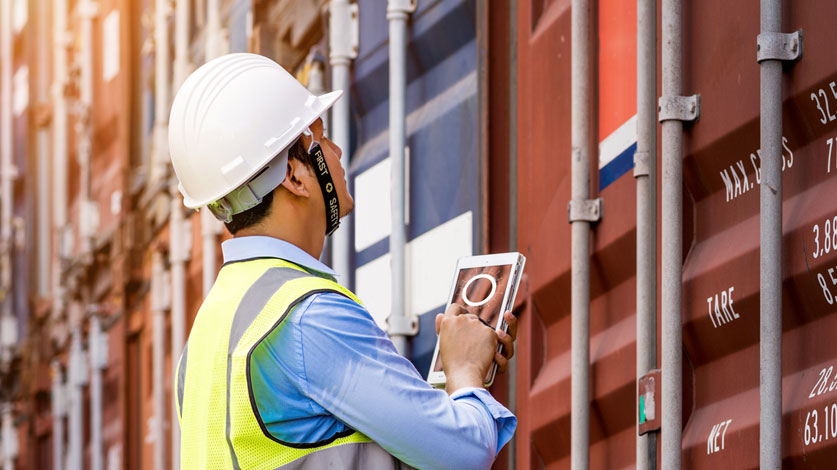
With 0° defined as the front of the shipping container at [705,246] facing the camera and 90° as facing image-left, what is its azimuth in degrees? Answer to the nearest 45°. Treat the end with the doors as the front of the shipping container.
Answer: approximately 45°

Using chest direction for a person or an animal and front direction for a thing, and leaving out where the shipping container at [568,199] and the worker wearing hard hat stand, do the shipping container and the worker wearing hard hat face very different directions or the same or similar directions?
very different directions

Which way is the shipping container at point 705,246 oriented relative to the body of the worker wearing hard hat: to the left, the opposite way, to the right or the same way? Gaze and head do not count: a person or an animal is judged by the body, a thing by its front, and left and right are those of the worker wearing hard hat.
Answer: the opposite way

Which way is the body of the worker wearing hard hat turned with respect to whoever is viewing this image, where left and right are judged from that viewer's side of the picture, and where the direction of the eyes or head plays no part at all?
facing away from the viewer and to the right of the viewer

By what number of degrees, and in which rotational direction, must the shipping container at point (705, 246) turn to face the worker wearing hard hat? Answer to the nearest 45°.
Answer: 0° — it already faces them

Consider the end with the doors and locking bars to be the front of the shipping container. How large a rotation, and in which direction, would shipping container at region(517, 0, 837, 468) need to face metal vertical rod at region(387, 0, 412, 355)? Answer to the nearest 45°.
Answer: approximately 90° to its right

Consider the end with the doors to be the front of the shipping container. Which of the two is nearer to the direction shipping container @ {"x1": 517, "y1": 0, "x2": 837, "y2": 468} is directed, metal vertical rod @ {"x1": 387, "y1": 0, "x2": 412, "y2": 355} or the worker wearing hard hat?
the worker wearing hard hat

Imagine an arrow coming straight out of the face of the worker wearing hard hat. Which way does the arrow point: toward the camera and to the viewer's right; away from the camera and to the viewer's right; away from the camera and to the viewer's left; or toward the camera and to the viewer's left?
away from the camera and to the viewer's right

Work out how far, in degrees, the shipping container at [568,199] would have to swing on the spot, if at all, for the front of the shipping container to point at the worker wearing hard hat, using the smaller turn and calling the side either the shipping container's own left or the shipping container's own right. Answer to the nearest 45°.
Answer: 0° — it already faces them
